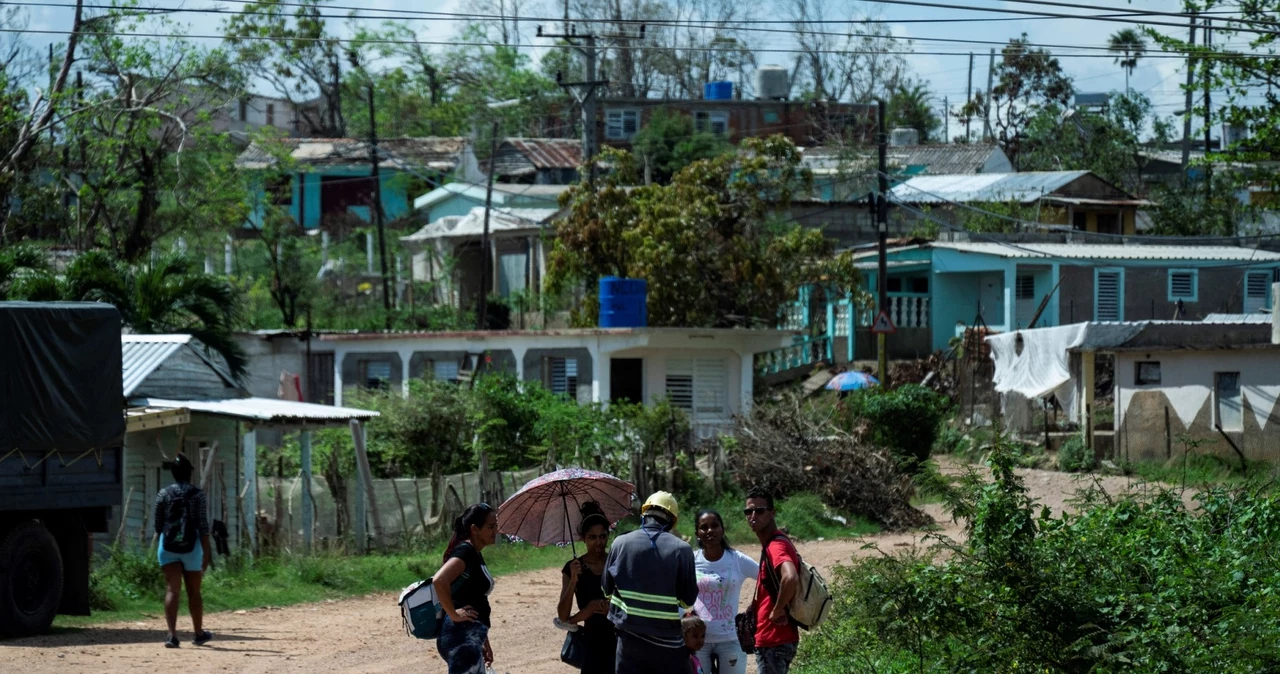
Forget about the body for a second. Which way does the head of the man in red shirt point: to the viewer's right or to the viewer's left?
to the viewer's left

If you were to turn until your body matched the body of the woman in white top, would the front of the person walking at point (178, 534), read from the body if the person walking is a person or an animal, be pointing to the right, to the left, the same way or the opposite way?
the opposite way

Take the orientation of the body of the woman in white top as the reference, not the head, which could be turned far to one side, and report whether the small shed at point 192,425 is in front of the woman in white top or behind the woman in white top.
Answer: behind

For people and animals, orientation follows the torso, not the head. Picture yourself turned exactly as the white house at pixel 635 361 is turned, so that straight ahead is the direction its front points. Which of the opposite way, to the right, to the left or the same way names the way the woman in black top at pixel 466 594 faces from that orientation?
to the left

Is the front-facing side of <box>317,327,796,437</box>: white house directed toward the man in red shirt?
yes

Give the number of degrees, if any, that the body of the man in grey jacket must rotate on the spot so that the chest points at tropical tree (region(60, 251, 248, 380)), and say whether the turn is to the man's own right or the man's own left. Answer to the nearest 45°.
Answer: approximately 45° to the man's own left

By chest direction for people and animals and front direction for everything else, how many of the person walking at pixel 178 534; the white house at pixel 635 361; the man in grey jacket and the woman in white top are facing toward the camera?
2

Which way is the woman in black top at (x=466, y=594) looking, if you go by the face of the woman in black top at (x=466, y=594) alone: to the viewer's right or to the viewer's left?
to the viewer's right

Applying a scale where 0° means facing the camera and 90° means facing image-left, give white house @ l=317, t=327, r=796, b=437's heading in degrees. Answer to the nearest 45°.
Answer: approximately 0°

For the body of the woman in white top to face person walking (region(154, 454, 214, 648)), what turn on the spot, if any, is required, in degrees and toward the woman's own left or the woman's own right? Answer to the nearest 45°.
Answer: approximately 135° to the woman's own right

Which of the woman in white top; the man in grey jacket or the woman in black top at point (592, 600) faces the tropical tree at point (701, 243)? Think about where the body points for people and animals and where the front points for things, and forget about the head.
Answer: the man in grey jacket

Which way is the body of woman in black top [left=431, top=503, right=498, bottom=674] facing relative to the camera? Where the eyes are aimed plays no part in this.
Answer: to the viewer's right

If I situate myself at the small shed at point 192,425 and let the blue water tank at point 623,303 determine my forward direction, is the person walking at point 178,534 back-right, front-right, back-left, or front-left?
back-right

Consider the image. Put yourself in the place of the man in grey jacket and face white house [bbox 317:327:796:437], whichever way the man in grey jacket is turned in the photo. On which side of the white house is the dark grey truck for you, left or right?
left
